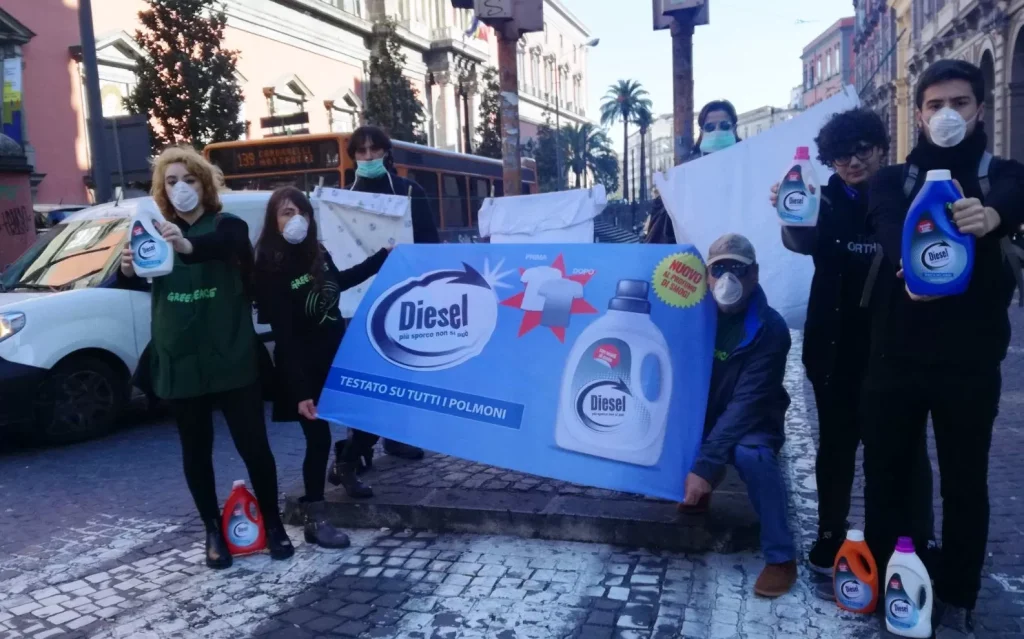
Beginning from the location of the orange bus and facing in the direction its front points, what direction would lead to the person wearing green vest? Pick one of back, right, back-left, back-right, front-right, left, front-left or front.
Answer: front-left

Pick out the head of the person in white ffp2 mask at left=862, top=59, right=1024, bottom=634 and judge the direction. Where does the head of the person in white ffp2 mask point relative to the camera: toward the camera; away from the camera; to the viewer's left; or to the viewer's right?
toward the camera

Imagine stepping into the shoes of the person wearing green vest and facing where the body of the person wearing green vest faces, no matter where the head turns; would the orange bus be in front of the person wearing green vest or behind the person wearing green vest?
behind

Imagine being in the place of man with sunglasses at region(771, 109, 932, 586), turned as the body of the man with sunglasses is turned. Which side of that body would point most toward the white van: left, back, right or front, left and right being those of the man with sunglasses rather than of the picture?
right

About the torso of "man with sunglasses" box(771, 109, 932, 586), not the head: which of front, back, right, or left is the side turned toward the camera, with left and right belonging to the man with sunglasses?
front

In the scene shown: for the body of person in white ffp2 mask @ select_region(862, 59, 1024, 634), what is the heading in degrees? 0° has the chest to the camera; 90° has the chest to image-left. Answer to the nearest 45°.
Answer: approximately 0°

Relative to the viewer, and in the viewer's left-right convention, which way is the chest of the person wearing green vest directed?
facing the viewer

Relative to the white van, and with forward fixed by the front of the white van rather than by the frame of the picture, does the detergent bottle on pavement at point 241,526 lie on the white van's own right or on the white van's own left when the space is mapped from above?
on the white van's own left

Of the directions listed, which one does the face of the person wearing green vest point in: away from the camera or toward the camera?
toward the camera

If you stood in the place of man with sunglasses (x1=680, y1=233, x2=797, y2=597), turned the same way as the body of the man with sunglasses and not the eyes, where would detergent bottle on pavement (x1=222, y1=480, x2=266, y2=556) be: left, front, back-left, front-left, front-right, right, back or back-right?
front-right

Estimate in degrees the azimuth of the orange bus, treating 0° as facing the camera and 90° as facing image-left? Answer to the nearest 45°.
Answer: approximately 45°

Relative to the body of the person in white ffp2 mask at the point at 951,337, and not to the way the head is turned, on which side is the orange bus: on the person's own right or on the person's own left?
on the person's own right

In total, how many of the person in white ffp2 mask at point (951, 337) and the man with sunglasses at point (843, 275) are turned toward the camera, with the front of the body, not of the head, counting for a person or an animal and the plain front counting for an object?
2

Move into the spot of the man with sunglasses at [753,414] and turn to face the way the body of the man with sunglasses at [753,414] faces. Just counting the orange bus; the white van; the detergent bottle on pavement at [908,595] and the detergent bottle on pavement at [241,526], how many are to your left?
1

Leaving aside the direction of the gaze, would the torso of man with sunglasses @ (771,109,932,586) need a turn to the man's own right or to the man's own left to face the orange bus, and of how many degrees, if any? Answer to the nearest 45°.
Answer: approximately 135° to the man's own right

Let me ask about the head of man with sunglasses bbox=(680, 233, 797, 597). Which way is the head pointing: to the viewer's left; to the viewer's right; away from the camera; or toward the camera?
toward the camera
